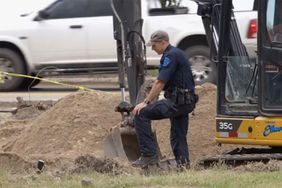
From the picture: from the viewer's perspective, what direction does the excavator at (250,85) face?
to the viewer's left

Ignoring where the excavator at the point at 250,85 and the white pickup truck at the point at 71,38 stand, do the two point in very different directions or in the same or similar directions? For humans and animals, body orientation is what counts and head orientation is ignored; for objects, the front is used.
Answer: same or similar directions

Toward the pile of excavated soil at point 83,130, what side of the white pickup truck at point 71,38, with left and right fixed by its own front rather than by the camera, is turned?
left

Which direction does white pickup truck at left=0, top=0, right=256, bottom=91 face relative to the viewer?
to the viewer's left

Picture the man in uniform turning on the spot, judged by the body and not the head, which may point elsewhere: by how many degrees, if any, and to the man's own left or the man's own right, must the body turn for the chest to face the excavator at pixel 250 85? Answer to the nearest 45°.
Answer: approximately 180°

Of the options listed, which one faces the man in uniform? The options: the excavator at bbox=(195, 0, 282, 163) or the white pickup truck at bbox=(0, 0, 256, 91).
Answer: the excavator

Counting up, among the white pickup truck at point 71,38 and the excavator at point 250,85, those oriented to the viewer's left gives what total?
2

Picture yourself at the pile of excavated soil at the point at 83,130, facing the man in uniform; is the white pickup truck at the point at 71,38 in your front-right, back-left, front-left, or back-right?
back-left

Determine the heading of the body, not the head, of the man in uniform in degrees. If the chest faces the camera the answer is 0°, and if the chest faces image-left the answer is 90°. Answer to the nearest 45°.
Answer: approximately 90°

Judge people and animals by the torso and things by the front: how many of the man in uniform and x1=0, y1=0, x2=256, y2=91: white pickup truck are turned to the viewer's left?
2

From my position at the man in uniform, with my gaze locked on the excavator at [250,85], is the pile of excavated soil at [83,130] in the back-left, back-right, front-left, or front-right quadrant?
back-left

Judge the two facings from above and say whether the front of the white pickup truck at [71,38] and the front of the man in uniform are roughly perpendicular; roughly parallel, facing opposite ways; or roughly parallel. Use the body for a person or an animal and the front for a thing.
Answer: roughly parallel

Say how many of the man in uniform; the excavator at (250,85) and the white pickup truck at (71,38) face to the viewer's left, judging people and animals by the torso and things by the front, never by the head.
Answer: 3

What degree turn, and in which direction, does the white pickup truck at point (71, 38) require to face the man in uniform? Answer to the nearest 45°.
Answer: approximately 90° to its left
